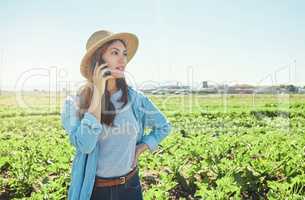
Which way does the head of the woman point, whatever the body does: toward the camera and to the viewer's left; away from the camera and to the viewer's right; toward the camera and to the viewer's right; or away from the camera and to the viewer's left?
toward the camera and to the viewer's right
